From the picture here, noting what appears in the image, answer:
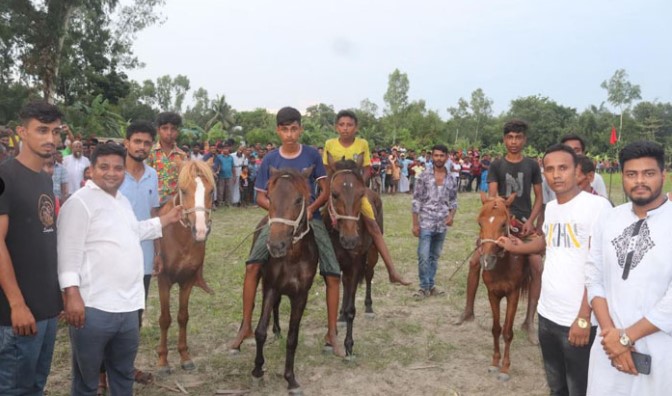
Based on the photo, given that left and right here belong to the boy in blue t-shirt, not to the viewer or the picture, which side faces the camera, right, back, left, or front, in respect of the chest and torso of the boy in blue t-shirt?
front

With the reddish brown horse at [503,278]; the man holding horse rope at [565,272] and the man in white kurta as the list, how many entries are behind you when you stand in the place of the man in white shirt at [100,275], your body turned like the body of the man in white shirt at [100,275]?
0

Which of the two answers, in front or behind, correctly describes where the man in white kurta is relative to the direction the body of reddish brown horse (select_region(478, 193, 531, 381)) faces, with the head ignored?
in front

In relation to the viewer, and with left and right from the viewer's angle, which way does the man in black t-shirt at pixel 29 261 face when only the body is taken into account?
facing the viewer and to the right of the viewer

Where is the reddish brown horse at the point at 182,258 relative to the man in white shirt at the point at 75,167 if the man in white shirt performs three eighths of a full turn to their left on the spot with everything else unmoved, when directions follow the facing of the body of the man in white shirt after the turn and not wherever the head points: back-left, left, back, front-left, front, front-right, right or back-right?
back-right

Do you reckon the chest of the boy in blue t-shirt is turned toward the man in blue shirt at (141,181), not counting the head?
no

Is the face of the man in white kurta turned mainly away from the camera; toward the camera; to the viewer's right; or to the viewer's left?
toward the camera

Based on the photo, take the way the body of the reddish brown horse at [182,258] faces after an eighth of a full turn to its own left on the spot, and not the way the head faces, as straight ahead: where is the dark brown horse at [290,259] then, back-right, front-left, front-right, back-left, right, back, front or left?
front

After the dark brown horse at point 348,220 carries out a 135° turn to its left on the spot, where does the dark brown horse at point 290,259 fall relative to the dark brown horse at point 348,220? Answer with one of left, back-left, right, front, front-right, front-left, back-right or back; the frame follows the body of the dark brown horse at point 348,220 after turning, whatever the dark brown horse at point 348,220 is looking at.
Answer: back

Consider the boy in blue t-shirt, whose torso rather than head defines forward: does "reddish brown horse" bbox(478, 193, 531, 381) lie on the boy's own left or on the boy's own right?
on the boy's own left

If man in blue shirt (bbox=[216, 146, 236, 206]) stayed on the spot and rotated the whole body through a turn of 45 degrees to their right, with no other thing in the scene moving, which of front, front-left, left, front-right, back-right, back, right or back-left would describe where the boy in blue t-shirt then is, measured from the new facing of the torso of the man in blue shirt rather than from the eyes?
front-left

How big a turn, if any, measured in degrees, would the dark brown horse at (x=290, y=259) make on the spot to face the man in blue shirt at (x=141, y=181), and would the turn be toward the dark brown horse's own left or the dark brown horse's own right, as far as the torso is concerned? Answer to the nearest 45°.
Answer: approximately 90° to the dark brown horse's own right

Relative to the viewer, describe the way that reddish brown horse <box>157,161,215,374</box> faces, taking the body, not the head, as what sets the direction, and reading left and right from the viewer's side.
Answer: facing the viewer

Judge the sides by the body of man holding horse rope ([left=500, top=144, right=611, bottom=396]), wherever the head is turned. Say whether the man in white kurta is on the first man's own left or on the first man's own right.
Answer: on the first man's own left

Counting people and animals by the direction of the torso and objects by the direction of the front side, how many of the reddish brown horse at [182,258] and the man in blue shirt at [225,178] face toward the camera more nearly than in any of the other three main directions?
2
